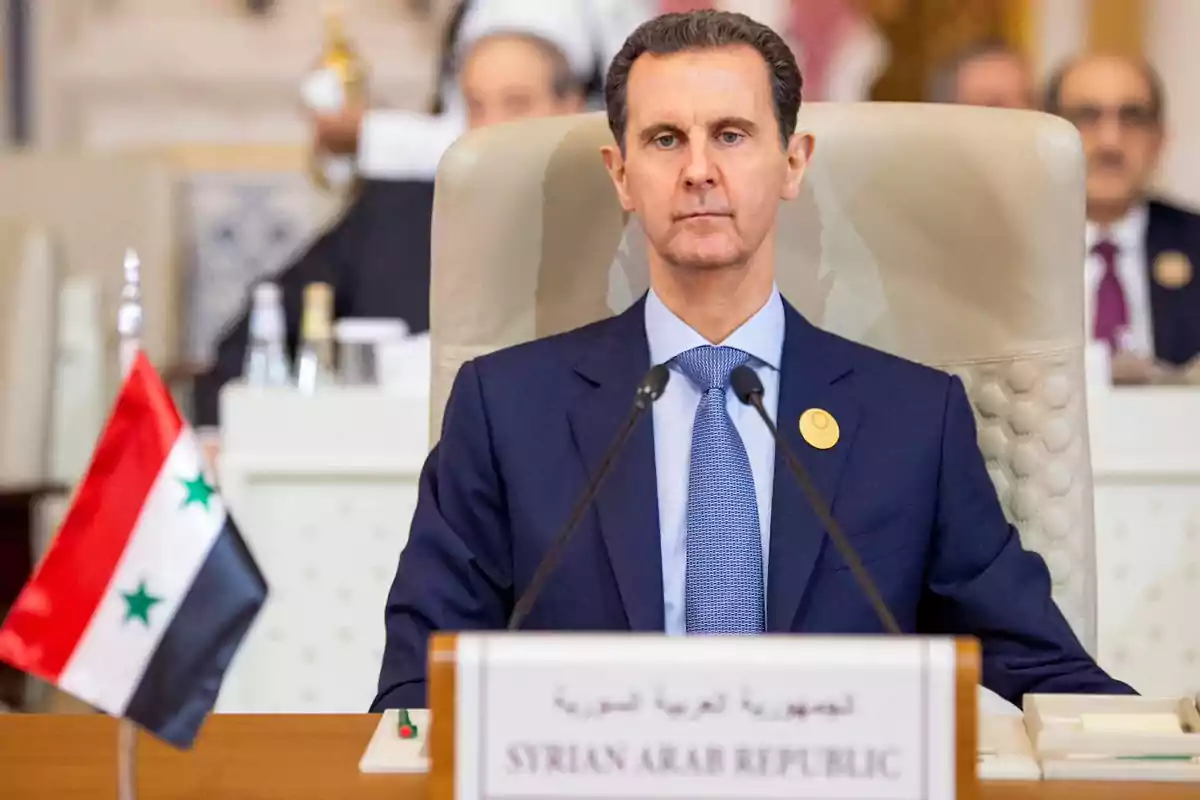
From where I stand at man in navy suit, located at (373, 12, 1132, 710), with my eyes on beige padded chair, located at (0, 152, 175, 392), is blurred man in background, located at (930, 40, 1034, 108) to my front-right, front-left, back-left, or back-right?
front-right

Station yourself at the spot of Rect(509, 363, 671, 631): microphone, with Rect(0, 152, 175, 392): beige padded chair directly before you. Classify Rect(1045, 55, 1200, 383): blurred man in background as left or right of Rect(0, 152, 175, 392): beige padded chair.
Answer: right

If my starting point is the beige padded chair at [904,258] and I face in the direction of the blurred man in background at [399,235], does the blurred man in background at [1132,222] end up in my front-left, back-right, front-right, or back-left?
front-right

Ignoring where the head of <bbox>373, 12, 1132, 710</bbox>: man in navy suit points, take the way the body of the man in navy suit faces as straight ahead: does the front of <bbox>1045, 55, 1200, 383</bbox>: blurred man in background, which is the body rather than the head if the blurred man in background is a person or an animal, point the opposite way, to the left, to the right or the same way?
the same way

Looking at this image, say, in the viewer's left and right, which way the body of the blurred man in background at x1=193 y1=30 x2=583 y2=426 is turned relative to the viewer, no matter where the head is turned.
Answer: facing the viewer and to the left of the viewer

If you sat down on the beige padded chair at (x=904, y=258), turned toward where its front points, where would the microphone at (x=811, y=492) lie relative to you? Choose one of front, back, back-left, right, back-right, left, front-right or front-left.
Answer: front

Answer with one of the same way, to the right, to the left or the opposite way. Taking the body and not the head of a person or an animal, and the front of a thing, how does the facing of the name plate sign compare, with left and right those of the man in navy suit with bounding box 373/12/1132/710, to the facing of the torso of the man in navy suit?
the same way

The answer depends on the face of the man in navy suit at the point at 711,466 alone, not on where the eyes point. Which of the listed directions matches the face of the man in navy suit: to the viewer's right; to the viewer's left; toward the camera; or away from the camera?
toward the camera

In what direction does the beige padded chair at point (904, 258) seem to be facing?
toward the camera

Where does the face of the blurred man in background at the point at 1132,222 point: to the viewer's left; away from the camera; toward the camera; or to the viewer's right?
toward the camera

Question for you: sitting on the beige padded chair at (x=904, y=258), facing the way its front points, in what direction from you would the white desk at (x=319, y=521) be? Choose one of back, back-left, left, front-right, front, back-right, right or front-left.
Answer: back-right

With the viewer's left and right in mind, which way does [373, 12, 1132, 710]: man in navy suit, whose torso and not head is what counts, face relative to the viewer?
facing the viewer

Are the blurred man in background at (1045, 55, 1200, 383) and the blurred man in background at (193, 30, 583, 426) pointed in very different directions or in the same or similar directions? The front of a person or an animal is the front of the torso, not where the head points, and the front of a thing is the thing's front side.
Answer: same or similar directions

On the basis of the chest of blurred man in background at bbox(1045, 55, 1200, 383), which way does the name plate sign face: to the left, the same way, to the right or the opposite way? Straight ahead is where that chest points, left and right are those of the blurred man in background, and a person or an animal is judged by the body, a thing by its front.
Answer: the same way

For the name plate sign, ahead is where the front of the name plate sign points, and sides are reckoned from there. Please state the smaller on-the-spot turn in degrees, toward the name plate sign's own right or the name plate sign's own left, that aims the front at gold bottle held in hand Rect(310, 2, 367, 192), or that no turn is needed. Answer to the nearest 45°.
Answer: approximately 180°

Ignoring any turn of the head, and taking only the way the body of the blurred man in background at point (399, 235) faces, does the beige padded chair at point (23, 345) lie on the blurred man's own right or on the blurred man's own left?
on the blurred man's own right

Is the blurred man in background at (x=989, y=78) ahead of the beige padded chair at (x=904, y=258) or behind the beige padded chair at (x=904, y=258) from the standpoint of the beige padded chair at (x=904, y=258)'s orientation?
behind
